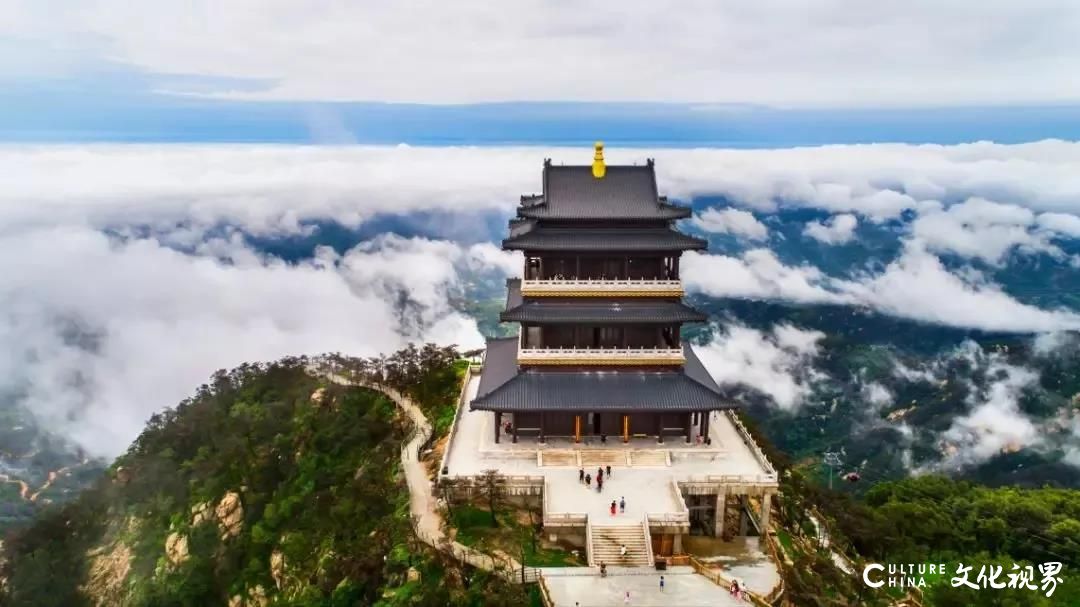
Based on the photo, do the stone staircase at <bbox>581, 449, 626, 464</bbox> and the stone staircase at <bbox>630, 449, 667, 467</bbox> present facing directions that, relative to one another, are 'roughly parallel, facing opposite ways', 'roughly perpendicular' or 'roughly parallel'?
roughly parallel

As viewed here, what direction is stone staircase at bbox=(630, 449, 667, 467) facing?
toward the camera

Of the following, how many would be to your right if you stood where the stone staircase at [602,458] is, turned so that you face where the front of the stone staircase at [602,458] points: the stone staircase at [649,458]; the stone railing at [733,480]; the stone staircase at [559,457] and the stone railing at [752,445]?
1

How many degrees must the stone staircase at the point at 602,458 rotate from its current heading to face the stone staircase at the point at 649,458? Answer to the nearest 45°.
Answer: approximately 90° to its left

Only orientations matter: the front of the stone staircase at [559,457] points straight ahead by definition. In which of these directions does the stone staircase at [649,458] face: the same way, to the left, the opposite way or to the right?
the same way

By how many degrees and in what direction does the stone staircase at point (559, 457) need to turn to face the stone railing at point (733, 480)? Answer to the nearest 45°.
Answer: approximately 90° to its left

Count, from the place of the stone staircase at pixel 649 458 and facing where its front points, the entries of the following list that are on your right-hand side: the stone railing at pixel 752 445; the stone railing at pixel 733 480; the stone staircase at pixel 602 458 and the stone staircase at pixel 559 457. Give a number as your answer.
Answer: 2

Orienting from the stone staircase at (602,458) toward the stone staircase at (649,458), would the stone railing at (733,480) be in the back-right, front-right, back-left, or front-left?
front-right

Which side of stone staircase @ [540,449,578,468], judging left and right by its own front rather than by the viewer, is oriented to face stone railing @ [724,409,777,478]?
left

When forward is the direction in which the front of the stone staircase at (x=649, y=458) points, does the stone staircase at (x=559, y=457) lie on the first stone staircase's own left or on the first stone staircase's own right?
on the first stone staircase's own right

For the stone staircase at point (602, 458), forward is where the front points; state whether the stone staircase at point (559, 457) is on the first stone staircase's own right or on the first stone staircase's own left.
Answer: on the first stone staircase's own right

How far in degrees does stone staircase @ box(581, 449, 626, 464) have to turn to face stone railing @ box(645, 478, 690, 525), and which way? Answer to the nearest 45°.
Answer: approximately 45° to its left

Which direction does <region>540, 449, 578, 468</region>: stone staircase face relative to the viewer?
toward the camera

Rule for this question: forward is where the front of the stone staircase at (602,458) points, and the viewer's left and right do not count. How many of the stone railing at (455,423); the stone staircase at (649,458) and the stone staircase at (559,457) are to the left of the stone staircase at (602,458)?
1

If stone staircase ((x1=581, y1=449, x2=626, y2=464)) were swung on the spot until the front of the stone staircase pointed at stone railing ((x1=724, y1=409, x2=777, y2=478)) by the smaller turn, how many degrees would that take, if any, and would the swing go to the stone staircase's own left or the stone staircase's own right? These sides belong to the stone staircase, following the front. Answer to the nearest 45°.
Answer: approximately 90° to the stone staircase's own left

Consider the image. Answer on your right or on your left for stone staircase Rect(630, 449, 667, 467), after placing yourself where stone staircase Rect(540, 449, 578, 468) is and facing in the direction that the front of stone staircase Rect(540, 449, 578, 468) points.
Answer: on your left

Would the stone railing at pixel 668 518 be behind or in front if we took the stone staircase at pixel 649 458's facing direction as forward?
in front

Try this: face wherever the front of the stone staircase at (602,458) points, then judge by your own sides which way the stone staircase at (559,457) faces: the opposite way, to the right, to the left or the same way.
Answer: the same way
